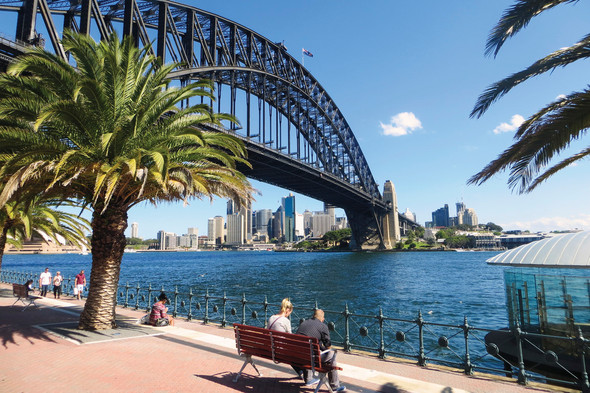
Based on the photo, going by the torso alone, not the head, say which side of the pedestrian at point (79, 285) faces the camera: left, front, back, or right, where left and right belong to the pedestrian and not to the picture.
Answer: front

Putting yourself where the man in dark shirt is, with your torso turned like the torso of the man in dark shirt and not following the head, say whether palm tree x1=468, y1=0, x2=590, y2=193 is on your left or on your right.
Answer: on your right

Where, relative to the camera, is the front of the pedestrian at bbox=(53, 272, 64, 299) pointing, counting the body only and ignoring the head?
toward the camera

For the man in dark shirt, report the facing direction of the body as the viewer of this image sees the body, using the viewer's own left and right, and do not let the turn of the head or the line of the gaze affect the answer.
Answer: facing away from the viewer and to the right of the viewer

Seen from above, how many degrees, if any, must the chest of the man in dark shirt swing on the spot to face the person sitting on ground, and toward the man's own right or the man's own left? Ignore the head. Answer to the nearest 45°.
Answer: approximately 90° to the man's own left

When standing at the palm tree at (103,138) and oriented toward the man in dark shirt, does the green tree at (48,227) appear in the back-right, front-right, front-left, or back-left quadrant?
back-left

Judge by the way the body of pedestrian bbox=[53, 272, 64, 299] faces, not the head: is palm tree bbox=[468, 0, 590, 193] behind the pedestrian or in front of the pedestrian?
in front

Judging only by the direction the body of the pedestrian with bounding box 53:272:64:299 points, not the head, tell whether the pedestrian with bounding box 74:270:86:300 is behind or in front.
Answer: in front

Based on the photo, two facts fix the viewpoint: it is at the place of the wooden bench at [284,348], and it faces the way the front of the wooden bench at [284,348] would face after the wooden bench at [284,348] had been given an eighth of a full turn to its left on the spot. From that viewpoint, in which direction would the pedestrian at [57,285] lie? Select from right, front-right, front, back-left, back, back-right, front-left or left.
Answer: front-left

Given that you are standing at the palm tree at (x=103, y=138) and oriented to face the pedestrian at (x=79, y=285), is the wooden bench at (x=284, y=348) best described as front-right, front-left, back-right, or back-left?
back-right
